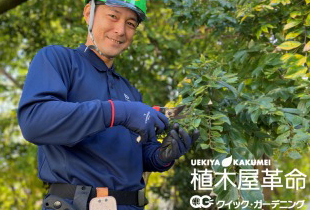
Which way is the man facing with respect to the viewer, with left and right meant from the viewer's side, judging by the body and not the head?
facing the viewer and to the right of the viewer
